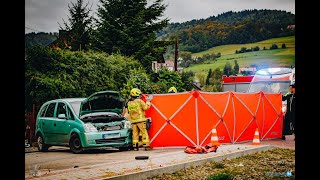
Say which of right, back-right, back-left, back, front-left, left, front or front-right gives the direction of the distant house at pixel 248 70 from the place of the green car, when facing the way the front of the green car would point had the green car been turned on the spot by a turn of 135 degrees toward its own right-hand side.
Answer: back-right

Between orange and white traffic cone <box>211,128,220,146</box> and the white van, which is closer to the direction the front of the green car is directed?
the orange and white traffic cone

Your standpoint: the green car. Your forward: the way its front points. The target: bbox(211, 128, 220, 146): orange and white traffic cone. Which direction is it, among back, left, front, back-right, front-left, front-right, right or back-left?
front-left

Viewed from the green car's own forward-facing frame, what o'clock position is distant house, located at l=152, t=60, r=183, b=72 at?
The distant house is roughly at 9 o'clock from the green car.

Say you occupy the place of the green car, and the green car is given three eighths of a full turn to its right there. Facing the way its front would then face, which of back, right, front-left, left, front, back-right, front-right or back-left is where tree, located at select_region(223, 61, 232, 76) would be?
back-right

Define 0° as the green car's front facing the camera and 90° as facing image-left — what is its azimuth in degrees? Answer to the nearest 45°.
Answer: approximately 315°
